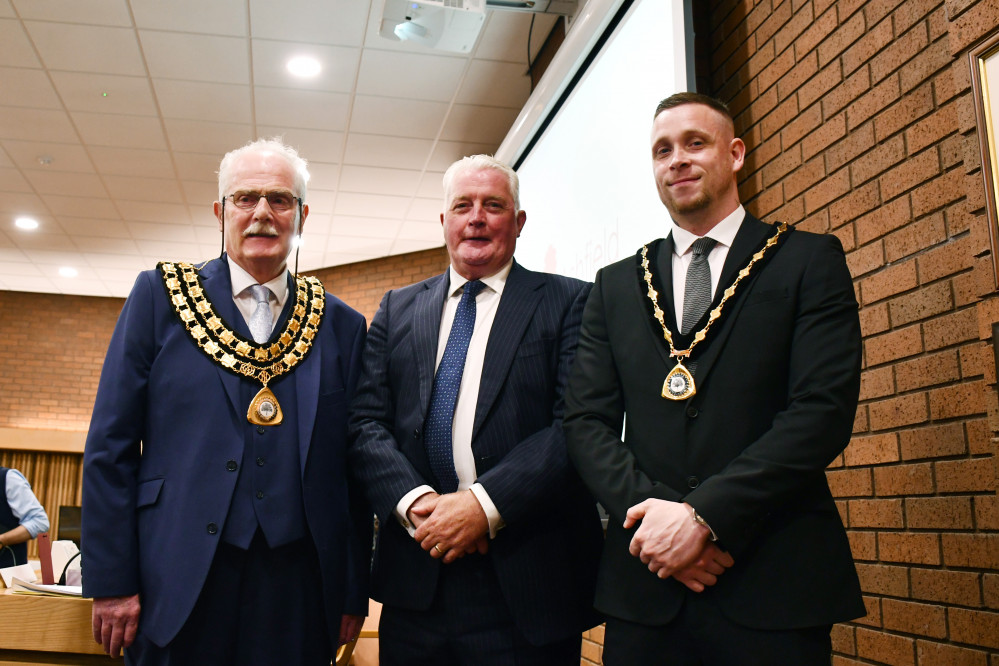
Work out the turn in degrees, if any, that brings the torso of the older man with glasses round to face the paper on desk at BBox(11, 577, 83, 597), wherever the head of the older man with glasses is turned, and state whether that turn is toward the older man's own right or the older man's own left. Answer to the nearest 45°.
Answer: approximately 135° to the older man's own right

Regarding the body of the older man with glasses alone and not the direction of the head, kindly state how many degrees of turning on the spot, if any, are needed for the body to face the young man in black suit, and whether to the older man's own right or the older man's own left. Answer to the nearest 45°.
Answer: approximately 45° to the older man's own left

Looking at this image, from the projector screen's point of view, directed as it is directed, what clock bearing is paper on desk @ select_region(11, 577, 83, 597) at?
The paper on desk is roughly at 12 o'clock from the projector screen.

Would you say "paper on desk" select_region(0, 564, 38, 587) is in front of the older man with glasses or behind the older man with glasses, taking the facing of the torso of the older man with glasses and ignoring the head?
behind

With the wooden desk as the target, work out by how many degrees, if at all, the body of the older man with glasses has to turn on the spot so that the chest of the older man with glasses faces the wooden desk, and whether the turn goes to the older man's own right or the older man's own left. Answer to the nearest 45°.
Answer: approximately 135° to the older man's own right

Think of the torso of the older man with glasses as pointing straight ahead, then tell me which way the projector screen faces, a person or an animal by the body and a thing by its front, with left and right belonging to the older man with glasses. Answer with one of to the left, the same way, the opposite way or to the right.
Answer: to the right

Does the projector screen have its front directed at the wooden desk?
yes

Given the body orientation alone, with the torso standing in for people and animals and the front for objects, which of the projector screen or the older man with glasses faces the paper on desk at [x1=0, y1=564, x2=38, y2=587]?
the projector screen

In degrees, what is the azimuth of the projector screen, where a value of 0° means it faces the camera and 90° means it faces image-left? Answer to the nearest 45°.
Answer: approximately 45°

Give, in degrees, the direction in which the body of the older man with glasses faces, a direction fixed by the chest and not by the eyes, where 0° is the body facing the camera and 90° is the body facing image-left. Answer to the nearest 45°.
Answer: approximately 0°
